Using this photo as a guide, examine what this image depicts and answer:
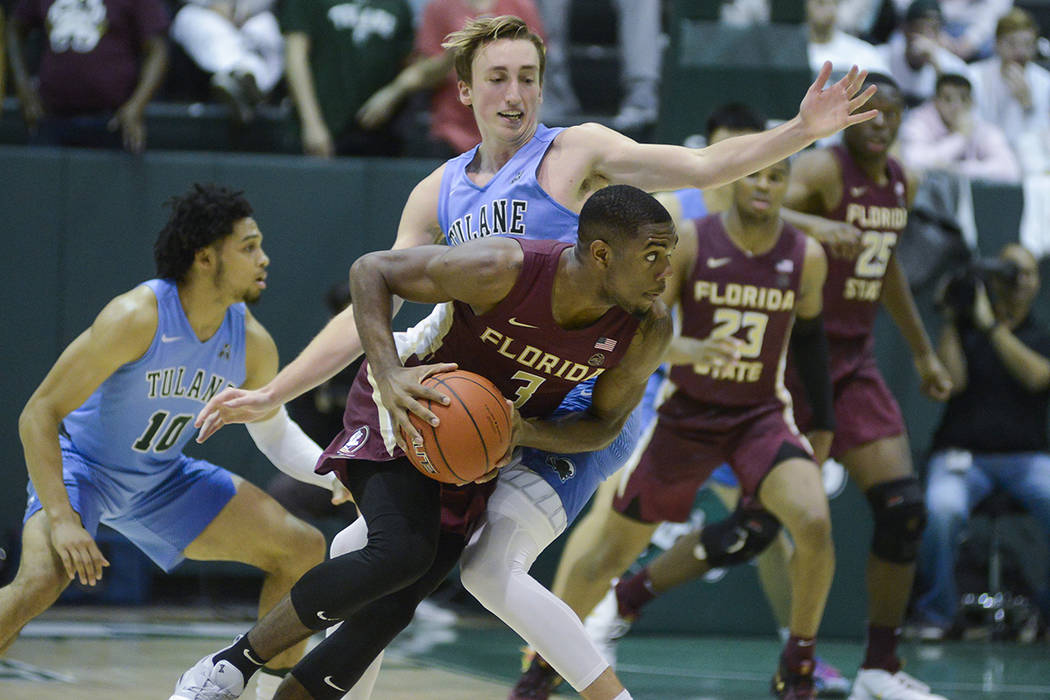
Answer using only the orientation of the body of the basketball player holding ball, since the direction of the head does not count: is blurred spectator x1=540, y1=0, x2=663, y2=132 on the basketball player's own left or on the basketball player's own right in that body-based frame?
on the basketball player's own left

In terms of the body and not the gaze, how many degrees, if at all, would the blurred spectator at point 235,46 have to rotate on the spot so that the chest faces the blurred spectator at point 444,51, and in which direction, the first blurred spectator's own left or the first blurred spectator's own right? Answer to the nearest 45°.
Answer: approximately 90° to the first blurred spectator's own left

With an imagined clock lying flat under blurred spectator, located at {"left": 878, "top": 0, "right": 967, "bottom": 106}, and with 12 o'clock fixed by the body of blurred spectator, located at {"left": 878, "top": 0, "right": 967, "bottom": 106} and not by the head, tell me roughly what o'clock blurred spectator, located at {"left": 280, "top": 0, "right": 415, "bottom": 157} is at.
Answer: blurred spectator, located at {"left": 280, "top": 0, "right": 415, "bottom": 157} is roughly at 2 o'clock from blurred spectator, located at {"left": 878, "top": 0, "right": 967, "bottom": 106}.

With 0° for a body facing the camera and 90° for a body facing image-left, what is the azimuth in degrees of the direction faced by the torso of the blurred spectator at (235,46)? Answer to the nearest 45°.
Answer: approximately 0°

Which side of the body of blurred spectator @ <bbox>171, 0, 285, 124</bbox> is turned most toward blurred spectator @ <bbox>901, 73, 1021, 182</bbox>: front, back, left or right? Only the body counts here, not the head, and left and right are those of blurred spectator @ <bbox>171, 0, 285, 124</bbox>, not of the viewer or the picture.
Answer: left

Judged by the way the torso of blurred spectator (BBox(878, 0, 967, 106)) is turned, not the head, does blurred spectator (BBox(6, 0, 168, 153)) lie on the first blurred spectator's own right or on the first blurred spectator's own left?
on the first blurred spectator's own right

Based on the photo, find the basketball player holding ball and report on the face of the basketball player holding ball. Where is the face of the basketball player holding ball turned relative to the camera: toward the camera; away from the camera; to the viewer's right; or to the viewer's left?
to the viewer's right

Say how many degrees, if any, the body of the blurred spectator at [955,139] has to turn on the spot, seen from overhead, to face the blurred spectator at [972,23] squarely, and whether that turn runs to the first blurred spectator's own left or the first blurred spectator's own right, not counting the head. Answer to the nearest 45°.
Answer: approximately 180°

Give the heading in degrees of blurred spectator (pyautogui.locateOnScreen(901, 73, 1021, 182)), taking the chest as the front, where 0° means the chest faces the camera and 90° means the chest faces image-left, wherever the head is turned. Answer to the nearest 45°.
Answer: approximately 0°

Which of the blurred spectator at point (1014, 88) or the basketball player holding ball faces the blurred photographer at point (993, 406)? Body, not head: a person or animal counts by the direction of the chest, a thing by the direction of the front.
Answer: the blurred spectator at point (1014, 88)

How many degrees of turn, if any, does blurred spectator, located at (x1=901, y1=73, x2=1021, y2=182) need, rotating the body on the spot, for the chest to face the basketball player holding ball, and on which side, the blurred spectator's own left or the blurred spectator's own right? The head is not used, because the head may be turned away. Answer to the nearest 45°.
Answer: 0° — they already face them
